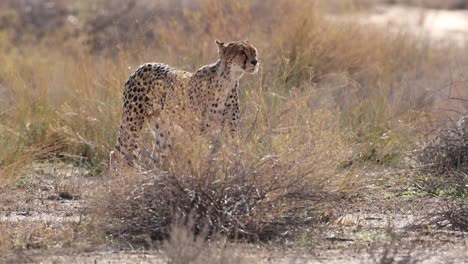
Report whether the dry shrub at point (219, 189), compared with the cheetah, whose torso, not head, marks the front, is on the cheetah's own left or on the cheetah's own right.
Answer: on the cheetah's own right

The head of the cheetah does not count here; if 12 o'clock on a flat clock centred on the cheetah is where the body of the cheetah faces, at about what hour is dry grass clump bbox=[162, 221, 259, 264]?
The dry grass clump is roughly at 3 o'clock from the cheetah.

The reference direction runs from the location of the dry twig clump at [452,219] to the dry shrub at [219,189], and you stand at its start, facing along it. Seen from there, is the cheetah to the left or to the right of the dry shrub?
right

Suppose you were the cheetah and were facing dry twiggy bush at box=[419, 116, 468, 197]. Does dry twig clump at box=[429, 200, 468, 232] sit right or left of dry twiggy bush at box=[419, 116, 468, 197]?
right

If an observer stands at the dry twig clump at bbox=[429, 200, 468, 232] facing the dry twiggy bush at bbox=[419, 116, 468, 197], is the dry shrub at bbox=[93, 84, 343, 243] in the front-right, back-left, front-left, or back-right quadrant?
back-left

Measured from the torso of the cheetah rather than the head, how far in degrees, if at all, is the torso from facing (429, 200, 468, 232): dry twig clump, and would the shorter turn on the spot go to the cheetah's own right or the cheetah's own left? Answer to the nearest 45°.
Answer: approximately 45° to the cheetah's own right

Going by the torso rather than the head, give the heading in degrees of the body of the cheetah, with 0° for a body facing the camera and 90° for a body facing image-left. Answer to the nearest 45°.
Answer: approximately 270°
